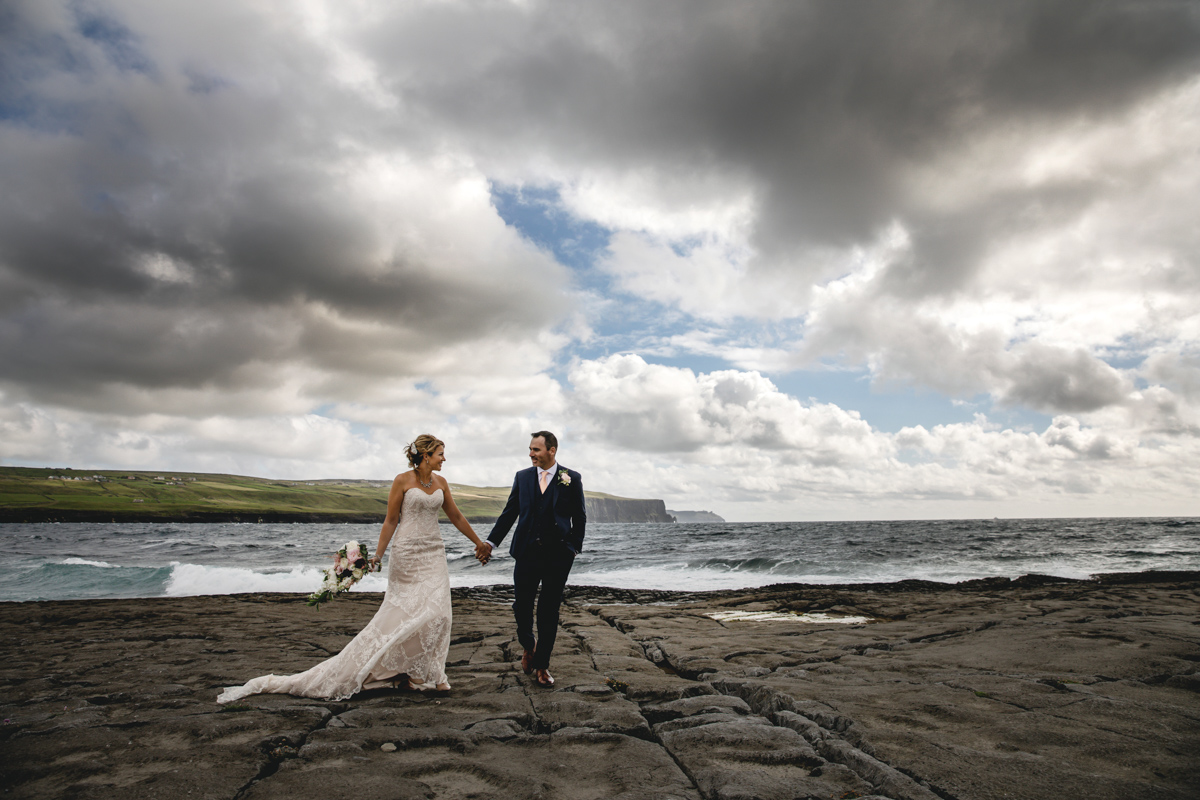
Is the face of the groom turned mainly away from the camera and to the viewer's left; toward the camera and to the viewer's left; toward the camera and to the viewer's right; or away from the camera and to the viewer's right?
toward the camera and to the viewer's left

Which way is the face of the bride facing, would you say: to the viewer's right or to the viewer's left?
to the viewer's right

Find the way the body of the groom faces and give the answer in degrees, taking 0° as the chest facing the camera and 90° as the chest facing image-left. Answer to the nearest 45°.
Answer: approximately 0°

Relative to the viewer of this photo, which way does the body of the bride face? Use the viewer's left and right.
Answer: facing the viewer and to the right of the viewer
